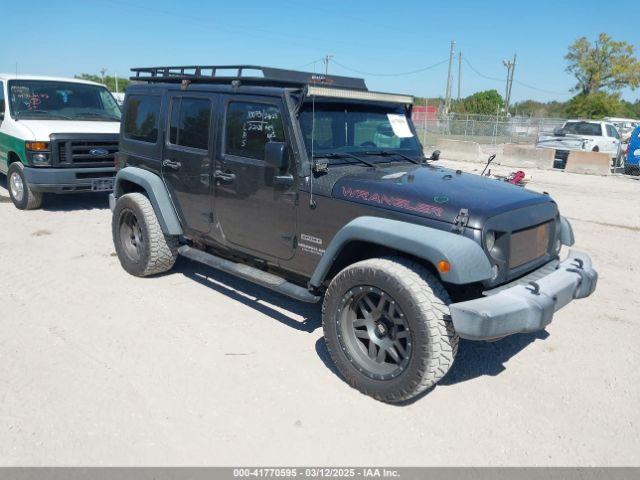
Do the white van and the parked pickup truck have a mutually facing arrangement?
no

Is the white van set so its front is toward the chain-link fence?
no

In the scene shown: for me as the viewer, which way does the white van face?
facing the viewer and to the right of the viewer

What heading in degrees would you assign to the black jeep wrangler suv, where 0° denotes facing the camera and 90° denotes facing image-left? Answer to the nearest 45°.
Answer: approximately 315°

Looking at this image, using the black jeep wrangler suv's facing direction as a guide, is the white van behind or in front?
behind

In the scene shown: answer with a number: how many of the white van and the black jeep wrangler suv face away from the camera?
0

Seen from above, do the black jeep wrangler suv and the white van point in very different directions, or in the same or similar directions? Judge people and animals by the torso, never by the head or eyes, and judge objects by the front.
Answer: same or similar directions

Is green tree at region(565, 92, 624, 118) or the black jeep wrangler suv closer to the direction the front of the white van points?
the black jeep wrangler suv

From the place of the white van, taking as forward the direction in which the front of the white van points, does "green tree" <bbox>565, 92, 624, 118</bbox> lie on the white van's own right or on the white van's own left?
on the white van's own left

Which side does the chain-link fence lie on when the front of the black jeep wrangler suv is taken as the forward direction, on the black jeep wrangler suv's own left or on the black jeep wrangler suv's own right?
on the black jeep wrangler suv's own left

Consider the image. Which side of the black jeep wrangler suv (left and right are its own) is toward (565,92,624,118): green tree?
left

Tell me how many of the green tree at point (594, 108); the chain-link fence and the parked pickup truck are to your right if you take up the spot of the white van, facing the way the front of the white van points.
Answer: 0
